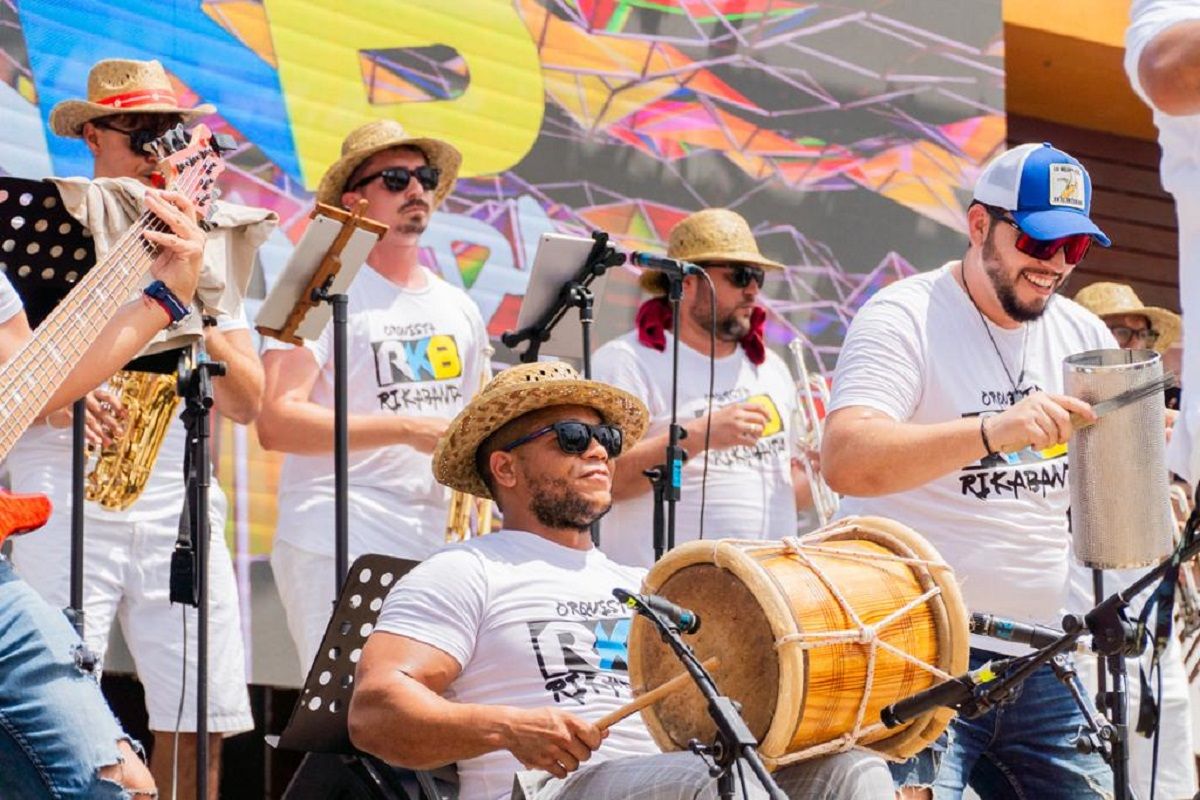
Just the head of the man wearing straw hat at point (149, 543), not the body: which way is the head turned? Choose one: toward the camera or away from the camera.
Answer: toward the camera

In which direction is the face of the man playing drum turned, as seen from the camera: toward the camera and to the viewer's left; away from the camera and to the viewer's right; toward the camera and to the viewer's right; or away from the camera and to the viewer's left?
toward the camera and to the viewer's right

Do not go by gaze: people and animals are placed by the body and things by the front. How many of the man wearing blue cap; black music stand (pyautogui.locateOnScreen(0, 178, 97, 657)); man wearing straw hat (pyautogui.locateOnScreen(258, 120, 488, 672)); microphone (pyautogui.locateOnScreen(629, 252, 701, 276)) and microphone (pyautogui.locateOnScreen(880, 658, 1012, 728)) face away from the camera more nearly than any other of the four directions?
1

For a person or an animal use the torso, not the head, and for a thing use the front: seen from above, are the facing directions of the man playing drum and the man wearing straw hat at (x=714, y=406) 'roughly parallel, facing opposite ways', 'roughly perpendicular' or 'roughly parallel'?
roughly parallel

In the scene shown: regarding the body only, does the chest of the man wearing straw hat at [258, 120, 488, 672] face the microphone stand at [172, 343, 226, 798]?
no

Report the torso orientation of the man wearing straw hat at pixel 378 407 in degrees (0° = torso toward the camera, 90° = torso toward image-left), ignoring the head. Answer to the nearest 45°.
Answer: approximately 315°

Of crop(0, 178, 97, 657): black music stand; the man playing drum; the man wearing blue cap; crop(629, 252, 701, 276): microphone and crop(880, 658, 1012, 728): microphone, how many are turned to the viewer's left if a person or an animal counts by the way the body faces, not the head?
2

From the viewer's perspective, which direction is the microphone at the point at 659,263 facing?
to the viewer's left

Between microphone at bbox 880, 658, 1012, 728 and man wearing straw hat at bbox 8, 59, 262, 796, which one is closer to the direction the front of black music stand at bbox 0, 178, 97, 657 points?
the man wearing straw hat

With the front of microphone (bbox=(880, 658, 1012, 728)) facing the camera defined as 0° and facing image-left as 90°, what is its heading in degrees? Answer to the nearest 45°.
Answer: approximately 90°

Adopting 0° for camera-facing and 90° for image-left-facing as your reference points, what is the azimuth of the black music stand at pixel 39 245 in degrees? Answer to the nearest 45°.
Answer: approximately 180°

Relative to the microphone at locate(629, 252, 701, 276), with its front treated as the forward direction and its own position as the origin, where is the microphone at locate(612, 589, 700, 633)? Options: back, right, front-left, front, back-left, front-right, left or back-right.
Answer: left
